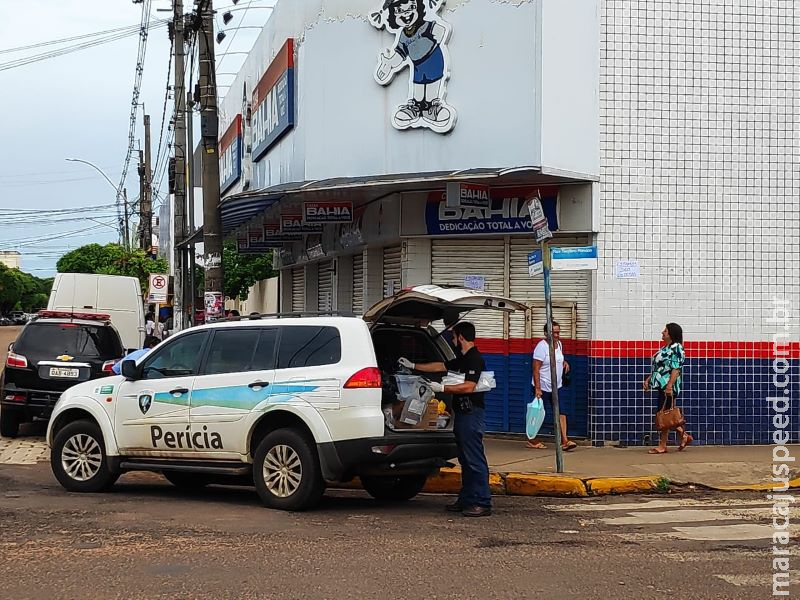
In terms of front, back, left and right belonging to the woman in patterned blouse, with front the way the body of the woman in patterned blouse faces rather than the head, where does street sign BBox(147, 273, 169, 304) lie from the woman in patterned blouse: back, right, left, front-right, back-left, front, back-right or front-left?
front-right

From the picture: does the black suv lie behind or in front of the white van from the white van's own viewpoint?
behind

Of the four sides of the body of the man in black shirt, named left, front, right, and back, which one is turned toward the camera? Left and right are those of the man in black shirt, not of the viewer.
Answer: left

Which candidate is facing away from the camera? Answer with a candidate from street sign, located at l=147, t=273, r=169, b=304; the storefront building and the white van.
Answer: the white van

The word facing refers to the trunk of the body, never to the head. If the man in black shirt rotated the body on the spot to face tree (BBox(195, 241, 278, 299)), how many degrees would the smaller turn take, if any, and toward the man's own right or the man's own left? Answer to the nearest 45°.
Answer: approximately 90° to the man's own right

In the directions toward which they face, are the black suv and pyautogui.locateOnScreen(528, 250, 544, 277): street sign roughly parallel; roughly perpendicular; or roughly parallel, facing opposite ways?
roughly perpendicular

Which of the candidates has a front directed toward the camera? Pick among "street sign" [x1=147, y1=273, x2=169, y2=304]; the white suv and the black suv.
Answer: the street sign

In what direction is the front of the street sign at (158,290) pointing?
toward the camera

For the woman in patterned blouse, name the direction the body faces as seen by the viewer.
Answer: to the viewer's left

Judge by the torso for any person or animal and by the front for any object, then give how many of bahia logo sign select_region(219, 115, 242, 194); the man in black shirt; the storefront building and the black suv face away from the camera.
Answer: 1

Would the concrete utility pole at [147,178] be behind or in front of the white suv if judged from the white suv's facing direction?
in front

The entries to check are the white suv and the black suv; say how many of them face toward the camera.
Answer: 0

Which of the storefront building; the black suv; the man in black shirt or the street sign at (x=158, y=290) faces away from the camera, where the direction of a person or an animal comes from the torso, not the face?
the black suv

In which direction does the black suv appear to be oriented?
away from the camera

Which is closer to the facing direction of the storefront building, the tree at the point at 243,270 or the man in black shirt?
the man in black shirt

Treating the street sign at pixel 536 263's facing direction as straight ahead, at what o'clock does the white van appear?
The white van is roughly at 3 o'clock from the street sign.

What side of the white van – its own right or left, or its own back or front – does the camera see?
back

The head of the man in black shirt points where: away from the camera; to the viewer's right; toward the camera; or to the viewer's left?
to the viewer's left

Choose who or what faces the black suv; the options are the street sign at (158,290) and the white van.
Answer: the street sign

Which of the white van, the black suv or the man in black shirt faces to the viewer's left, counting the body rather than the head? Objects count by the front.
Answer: the man in black shirt
